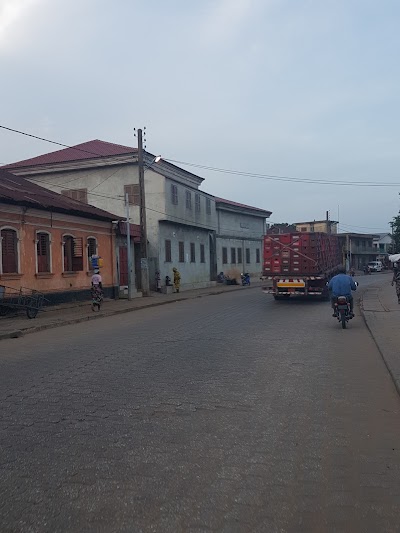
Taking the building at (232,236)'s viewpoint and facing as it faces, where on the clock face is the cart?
The cart is roughly at 2 o'clock from the building.

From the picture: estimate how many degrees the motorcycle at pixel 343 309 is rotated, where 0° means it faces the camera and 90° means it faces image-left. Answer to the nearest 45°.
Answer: approximately 180°

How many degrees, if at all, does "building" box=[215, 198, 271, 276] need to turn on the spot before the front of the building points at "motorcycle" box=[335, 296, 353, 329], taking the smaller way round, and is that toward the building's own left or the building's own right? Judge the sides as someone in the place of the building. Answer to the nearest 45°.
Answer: approximately 45° to the building's own right

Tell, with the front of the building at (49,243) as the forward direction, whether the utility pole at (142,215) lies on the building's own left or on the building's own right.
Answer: on the building's own left

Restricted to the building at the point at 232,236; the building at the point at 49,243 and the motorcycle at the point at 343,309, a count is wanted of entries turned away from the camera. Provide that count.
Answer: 1

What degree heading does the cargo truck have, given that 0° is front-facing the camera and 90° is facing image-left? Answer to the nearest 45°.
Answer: approximately 180°

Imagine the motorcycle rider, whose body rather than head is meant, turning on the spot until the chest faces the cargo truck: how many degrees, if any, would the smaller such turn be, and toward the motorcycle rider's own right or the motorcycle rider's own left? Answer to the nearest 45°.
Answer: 0° — they already face it

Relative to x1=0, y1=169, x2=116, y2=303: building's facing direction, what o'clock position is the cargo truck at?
The cargo truck is roughly at 11 o'clock from the building.

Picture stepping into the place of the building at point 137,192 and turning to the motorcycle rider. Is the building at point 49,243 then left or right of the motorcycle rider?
right

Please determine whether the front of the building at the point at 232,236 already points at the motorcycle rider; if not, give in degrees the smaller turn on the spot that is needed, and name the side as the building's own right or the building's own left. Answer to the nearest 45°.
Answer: approximately 45° to the building's own right

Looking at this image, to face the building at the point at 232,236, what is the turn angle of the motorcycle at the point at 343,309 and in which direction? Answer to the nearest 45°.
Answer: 0° — it already faces it

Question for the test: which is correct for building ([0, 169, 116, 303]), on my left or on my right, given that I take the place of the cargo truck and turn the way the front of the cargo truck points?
on my left

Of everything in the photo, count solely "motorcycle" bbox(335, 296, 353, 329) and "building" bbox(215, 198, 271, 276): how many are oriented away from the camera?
1

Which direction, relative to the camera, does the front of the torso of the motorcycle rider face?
away from the camera

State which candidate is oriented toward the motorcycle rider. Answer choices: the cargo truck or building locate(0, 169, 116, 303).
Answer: the building

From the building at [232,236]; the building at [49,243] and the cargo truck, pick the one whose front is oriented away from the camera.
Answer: the cargo truck

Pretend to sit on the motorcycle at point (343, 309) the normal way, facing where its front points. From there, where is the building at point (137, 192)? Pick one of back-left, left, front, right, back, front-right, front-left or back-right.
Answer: front-left

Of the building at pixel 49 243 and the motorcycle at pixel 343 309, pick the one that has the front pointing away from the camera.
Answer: the motorcycle
